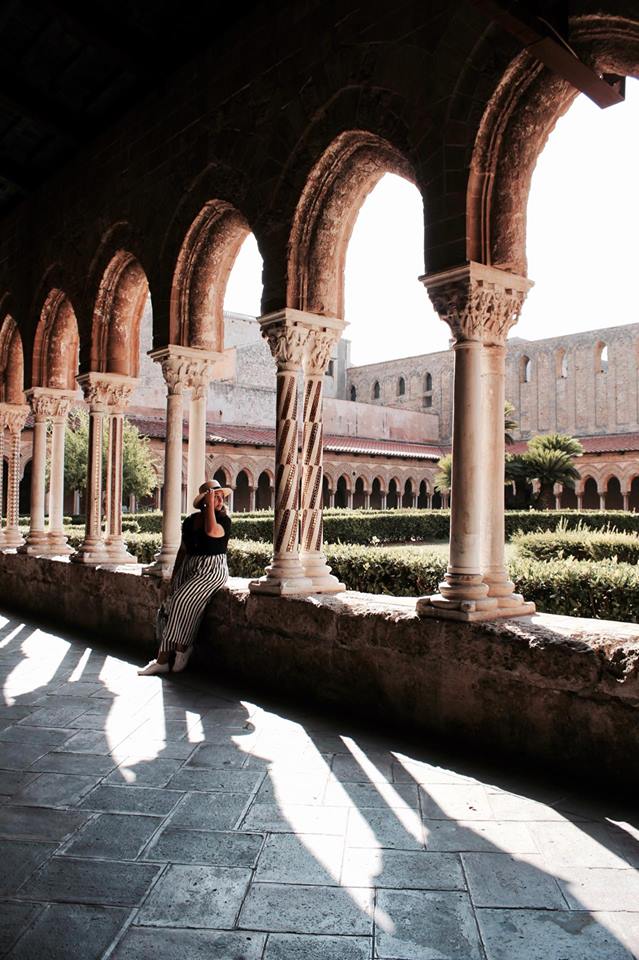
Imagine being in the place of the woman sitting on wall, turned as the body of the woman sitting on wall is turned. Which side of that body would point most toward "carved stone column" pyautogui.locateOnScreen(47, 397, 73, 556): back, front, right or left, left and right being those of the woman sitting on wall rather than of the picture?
right

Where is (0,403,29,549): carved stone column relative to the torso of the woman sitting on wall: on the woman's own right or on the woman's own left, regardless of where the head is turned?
on the woman's own right

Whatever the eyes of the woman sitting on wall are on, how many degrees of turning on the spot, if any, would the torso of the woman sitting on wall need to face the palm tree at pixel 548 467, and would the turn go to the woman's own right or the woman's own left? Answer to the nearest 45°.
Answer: approximately 180°

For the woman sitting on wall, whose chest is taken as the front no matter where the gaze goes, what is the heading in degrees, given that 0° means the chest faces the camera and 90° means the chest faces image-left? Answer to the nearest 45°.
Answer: approximately 45°

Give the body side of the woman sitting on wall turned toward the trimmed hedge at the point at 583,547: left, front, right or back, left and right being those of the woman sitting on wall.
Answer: back
